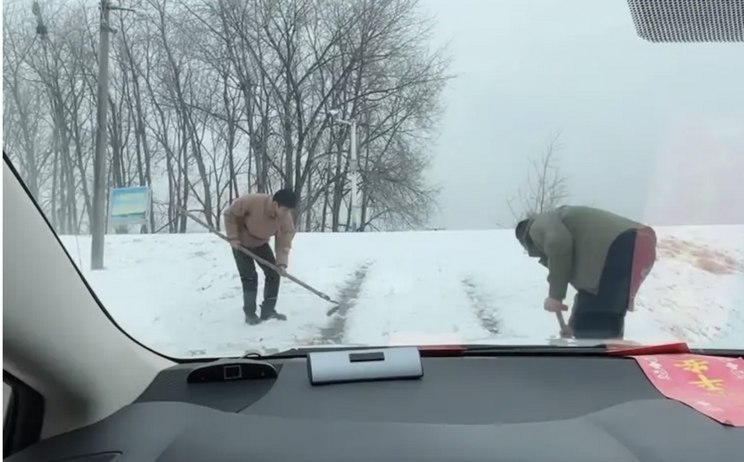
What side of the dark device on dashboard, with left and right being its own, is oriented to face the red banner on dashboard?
left

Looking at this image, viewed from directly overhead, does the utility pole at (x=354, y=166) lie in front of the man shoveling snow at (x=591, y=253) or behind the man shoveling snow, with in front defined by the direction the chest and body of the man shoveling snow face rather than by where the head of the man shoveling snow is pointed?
in front

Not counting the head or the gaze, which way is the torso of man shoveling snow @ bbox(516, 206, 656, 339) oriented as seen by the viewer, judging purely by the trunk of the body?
to the viewer's left

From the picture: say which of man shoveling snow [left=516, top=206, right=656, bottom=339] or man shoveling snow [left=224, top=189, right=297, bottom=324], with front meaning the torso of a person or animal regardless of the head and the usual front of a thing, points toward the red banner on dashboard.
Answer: man shoveling snow [left=224, top=189, right=297, bottom=324]

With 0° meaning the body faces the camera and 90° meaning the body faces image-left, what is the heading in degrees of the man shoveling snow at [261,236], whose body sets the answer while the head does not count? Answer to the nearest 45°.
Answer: approximately 315°

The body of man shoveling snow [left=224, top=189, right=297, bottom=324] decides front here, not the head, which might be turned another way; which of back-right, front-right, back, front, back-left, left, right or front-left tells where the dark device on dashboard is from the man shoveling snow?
front-right

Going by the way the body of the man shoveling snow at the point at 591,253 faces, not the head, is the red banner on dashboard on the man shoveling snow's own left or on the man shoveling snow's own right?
on the man shoveling snow's own left

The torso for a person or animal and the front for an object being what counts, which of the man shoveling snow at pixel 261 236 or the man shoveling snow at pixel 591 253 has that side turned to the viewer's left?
the man shoveling snow at pixel 591 253

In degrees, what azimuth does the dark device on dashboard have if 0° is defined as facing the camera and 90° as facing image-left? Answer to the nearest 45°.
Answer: approximately 0°

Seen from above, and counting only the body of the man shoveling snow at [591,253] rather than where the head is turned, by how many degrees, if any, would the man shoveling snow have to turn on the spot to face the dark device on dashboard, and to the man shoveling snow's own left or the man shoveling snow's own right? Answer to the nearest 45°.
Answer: approximately 45° to the man shoveling snow's own left

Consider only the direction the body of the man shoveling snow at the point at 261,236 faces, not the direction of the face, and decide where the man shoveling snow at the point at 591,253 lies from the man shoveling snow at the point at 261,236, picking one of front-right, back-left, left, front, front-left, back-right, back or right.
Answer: front-left

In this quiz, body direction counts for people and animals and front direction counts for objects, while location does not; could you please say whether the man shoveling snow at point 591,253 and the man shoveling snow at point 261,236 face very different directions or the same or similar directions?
very different directions

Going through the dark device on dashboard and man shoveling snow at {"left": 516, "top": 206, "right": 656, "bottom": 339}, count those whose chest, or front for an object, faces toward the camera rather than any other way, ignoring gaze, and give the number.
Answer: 1
